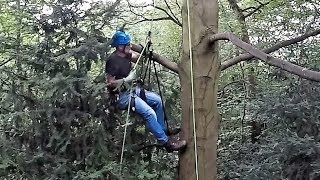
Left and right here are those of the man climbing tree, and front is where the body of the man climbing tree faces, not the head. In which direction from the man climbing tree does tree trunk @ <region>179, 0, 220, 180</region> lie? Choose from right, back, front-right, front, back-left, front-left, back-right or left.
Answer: front

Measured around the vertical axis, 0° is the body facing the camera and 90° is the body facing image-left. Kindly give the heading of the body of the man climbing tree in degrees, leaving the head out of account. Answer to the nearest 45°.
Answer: approximately 270°
